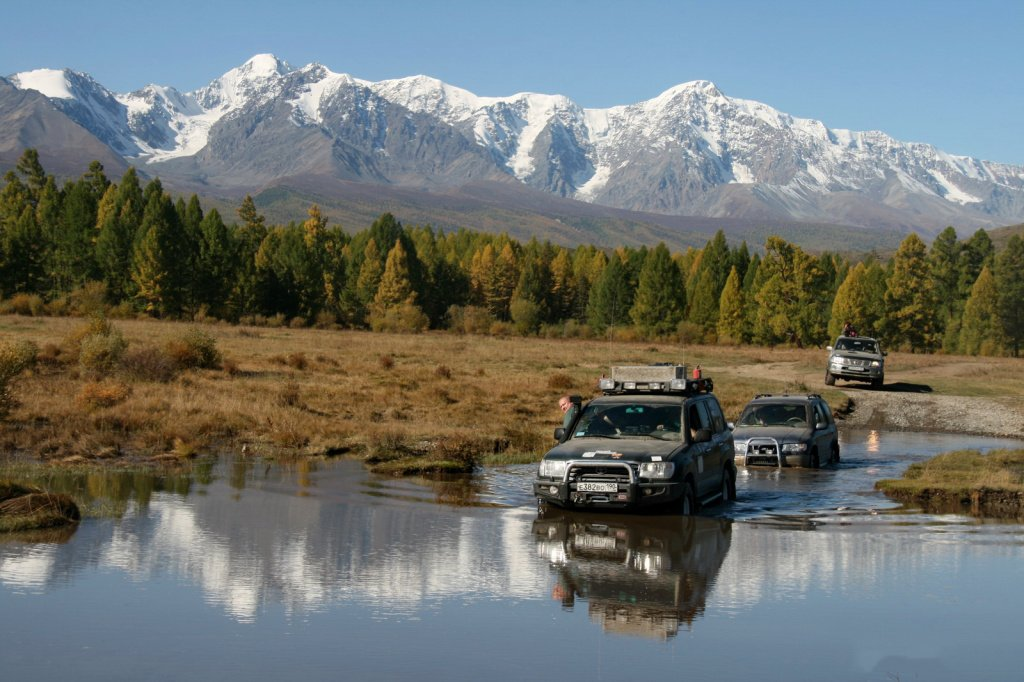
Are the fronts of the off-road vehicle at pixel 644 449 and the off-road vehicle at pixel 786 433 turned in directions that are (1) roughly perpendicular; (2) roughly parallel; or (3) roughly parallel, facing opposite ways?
roughly parallel

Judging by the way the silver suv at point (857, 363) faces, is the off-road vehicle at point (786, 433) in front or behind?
in front

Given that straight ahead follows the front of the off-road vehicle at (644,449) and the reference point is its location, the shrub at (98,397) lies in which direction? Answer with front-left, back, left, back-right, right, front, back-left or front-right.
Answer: right

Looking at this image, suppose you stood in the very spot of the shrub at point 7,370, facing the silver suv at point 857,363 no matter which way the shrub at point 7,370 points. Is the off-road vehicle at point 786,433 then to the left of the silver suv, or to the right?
right

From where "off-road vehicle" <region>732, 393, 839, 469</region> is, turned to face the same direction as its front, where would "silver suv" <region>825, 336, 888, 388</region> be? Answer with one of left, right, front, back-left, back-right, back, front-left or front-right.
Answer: back-right

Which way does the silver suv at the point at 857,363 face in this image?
toward the camera

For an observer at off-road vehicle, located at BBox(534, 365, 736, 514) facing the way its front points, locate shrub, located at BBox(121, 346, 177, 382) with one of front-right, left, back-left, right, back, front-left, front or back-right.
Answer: right

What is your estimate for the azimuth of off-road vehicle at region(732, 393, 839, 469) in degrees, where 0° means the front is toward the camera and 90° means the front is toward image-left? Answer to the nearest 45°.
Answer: approximately 45°

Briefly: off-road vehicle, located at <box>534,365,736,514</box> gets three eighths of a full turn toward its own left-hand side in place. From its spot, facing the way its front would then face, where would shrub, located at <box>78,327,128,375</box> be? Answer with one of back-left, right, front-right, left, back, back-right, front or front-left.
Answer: back-left

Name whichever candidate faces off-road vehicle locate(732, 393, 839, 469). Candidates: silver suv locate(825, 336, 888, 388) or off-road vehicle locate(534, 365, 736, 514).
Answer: the silver suv

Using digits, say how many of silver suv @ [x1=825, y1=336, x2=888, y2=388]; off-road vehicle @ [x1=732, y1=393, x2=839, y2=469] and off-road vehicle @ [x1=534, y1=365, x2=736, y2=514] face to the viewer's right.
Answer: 0

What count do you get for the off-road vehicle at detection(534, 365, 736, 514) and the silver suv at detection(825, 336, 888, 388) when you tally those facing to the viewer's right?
0

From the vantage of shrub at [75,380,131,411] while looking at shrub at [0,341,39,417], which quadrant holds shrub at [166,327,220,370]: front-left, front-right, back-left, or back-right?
back-right

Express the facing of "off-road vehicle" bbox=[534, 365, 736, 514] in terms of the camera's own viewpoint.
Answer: facing the viewer and to the left of the viewer

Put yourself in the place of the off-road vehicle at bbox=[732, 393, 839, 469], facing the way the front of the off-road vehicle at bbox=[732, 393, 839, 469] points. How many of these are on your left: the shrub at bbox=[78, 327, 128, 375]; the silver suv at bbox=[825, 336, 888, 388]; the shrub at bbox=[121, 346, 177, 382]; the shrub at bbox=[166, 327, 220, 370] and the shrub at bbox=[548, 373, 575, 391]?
0

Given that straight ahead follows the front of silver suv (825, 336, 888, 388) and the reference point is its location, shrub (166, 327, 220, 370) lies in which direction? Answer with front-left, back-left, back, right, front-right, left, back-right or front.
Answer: front-right

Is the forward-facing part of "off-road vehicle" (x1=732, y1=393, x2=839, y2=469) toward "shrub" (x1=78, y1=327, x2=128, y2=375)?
no

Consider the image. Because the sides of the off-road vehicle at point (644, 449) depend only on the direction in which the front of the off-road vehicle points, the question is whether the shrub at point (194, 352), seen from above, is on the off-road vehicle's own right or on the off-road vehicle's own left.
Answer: on the off-road vehicle's own right
